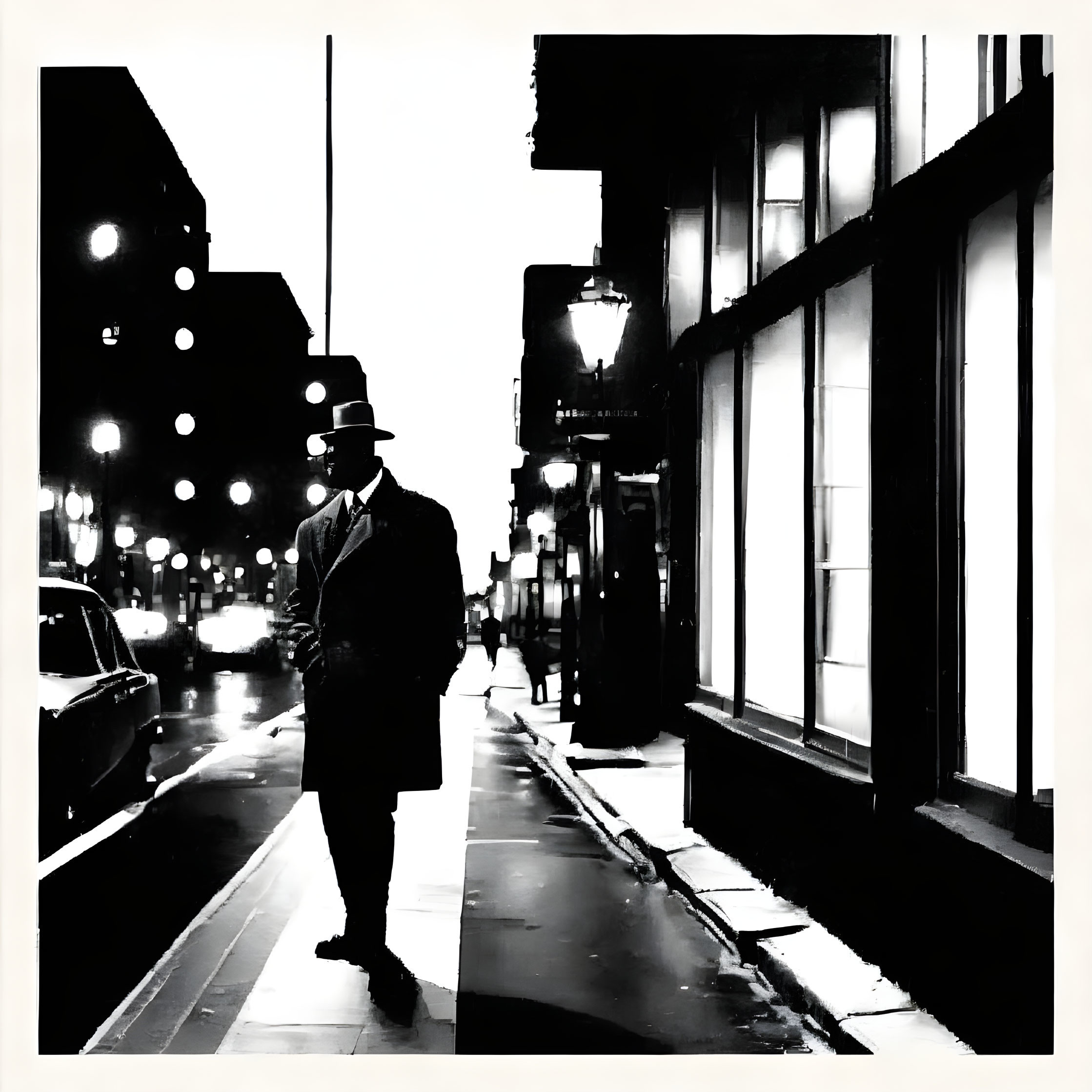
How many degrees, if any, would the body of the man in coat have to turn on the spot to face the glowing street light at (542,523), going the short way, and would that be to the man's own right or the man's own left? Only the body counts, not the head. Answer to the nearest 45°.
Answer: approximately 135° to the man's own right

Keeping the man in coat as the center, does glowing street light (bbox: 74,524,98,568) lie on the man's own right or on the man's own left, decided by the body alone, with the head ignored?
on the man's own right

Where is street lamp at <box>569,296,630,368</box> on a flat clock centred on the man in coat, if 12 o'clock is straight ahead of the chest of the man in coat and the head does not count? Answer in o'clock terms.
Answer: The street lamp is roughly at 5 o'clock from the man in coat.

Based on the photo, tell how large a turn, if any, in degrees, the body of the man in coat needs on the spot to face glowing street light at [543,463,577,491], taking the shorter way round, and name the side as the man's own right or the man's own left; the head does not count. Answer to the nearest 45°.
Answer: approximately 135° to the man's own right

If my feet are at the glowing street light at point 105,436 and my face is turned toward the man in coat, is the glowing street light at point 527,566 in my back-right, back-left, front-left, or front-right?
back-left

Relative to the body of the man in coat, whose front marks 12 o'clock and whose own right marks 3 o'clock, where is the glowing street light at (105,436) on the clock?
The glowing street light is roughly at 4 o'clock from the man in coat.

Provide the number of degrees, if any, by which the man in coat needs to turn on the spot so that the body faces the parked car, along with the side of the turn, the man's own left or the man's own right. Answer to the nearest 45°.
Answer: approximately 90° to the man's own right

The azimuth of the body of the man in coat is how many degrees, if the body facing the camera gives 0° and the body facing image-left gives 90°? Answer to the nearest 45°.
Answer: approximately 45°

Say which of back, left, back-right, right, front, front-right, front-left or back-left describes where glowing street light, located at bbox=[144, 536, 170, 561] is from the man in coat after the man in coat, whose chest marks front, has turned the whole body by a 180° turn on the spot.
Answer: front-left

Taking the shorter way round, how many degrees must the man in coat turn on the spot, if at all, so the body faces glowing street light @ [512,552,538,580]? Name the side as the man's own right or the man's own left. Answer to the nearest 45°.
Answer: approximately 135° to the man's own right
